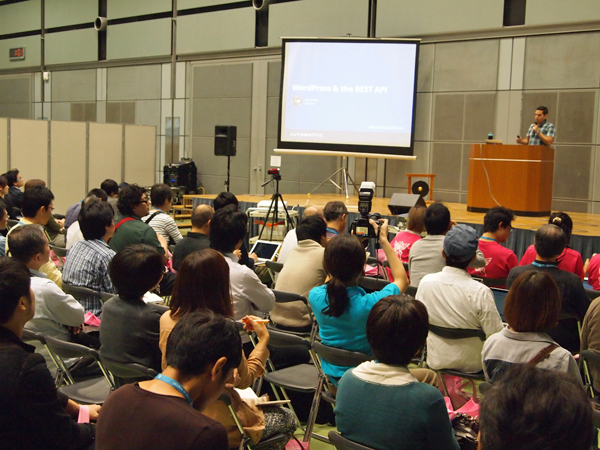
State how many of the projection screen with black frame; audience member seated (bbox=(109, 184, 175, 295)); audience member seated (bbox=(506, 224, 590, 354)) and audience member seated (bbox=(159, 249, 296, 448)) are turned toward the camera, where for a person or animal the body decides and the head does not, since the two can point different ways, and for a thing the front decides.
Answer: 1

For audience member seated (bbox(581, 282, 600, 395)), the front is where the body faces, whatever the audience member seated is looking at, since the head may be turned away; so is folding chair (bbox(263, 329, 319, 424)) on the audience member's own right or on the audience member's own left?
on the audience member's own left

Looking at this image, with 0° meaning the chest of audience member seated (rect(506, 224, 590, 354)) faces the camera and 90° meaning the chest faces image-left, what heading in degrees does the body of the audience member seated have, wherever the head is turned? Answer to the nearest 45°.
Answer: approximately 180°

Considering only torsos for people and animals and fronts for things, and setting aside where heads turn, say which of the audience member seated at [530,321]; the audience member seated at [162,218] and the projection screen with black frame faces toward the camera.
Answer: the projection screen with black frame

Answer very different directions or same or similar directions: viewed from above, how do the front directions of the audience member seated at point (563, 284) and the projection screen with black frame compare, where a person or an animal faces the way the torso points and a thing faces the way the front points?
very different directions

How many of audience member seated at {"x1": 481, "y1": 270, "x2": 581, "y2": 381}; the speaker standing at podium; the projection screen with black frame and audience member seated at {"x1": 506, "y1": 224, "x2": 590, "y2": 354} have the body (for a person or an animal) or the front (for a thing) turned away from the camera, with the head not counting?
2

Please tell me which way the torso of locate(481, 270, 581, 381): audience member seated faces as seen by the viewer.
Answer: away from the camera

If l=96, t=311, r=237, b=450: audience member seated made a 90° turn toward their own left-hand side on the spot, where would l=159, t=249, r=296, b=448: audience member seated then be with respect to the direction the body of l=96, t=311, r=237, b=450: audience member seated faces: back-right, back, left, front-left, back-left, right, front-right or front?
front-right

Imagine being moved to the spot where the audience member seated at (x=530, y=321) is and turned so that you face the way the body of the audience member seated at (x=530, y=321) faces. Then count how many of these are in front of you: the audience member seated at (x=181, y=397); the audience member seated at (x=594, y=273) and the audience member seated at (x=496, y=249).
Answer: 2

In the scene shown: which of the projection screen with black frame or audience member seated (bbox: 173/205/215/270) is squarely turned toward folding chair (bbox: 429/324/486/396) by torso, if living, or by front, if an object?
the projection screen with black frame

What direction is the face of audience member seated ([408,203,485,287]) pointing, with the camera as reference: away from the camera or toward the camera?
away from the camera

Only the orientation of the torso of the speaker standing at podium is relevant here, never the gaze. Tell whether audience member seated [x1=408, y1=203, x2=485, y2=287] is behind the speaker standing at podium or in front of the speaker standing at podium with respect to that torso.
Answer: in front

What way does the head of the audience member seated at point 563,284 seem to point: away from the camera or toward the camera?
away from the camera

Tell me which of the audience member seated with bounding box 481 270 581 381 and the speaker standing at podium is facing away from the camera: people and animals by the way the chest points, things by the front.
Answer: the audience member seated

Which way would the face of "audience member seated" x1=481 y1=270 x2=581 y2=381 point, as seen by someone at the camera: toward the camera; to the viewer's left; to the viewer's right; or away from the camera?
away from the camera

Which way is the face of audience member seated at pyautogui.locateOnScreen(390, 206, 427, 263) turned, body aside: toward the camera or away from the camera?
away from the camera
